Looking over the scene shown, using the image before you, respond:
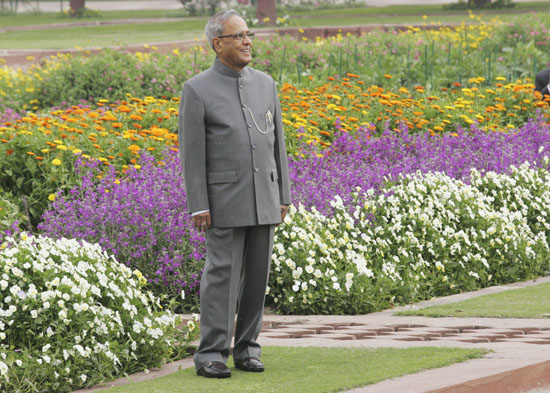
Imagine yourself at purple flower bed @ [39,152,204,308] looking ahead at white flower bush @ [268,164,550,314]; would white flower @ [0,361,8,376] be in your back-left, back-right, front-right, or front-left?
back-right

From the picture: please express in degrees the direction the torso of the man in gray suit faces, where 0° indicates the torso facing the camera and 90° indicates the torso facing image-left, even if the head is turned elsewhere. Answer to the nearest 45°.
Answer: approximately 315°

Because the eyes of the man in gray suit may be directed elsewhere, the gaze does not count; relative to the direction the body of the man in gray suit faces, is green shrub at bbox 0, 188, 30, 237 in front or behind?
behind
